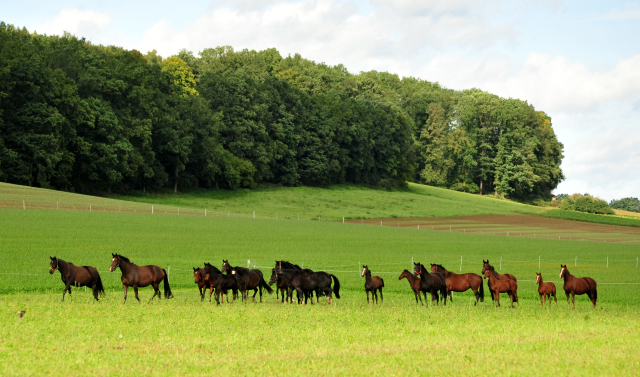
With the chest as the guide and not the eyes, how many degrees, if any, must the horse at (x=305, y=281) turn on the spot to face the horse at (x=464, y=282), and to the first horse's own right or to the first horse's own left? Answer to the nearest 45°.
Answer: approximately 180°

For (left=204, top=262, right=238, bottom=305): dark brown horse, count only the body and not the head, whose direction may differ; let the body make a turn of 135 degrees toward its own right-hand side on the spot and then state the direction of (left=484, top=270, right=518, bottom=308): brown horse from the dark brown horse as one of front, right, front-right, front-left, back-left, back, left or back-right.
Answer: right

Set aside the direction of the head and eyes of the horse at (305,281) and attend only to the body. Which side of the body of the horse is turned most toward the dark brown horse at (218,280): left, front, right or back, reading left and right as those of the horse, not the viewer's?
front

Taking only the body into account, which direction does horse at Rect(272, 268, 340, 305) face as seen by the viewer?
to the viewer's left

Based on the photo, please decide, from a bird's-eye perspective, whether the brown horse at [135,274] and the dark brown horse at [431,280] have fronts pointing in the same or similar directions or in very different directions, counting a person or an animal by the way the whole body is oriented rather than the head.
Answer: same or similar directions

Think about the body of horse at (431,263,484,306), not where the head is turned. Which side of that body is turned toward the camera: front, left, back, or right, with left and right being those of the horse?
left

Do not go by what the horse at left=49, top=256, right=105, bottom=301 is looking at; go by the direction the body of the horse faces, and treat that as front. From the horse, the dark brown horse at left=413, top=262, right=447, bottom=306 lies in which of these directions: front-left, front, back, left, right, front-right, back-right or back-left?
back

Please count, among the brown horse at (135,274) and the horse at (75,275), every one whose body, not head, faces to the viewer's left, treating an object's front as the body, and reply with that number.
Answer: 2

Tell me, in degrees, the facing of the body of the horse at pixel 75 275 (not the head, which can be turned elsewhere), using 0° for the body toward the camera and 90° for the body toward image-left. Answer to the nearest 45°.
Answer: approximately 90°

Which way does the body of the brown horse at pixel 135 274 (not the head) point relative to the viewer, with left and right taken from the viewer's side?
facing to the left of the viewer

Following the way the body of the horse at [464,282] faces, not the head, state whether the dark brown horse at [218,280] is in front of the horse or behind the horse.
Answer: in front

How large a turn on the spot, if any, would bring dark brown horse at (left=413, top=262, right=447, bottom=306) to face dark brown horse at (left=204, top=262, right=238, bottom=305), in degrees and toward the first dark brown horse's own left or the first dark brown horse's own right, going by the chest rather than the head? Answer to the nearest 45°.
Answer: approximately 45° to the first dark brown horse's own right

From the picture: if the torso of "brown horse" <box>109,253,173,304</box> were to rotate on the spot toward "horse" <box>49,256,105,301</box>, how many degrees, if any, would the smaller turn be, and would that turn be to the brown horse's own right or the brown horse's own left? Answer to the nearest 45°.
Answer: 0° — it already faces it

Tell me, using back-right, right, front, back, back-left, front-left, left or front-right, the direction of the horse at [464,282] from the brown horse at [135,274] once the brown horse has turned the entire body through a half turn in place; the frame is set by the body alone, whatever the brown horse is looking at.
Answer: front

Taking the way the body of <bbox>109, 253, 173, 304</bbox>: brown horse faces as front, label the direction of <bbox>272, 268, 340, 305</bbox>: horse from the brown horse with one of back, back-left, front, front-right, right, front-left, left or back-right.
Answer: back

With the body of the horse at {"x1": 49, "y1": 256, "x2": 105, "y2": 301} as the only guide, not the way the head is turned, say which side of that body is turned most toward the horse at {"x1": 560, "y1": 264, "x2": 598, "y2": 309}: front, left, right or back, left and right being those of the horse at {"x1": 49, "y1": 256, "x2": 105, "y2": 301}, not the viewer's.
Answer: back

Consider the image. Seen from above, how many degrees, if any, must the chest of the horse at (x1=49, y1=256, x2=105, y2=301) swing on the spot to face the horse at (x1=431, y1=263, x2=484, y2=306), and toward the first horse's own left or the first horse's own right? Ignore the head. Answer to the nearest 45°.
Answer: approximately 180°

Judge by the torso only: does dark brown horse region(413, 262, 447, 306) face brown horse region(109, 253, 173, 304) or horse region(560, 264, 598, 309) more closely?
the brown horse
